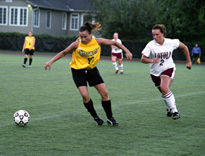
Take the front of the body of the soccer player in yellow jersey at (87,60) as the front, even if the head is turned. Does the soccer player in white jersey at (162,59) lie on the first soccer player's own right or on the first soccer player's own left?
on the first soccer player's own left

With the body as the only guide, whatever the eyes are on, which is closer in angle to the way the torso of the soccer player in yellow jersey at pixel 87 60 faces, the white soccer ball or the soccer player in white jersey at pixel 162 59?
the white soccer ball

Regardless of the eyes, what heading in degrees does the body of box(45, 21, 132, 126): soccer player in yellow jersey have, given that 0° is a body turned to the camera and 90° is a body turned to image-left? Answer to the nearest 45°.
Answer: approximately 0°

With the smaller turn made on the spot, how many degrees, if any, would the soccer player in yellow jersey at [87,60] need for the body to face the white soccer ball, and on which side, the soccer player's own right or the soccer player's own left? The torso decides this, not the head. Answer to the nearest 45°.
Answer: approximately 90° to the soccer player's own right
